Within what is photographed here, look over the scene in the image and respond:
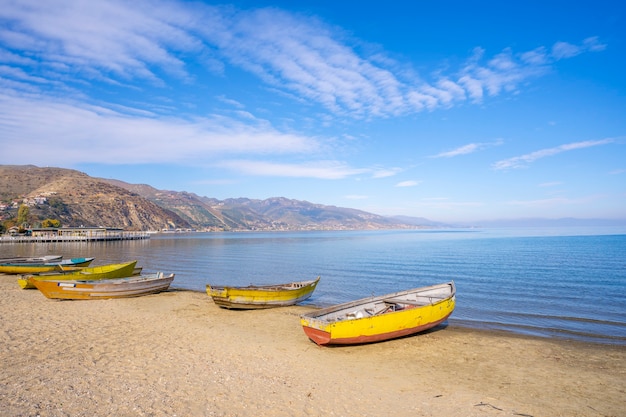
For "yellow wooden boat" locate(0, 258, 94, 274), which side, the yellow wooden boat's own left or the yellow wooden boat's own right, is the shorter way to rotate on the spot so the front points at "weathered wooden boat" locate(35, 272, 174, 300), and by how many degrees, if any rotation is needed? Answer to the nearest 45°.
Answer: approximately 90° to the yellow wooden boat's own right

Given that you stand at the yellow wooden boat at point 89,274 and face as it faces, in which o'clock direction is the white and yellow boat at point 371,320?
The white and yellow boat is roughly at 2 o'clock from the yellow wooden boat.

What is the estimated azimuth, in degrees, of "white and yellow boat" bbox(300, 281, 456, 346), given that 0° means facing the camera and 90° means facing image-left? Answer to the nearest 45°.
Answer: approximately 225°

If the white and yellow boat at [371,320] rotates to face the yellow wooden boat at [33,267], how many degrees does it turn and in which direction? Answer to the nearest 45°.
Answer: approximately 90° to its left

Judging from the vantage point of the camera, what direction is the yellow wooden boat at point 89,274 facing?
facing to the right of the viewer

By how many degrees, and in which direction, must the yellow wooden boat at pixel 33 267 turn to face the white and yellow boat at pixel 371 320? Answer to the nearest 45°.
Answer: approximately 90° to its right

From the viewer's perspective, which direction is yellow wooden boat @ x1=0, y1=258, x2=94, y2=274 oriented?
to the viewer's right

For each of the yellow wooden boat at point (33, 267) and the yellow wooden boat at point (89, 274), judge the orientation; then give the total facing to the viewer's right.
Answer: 2
